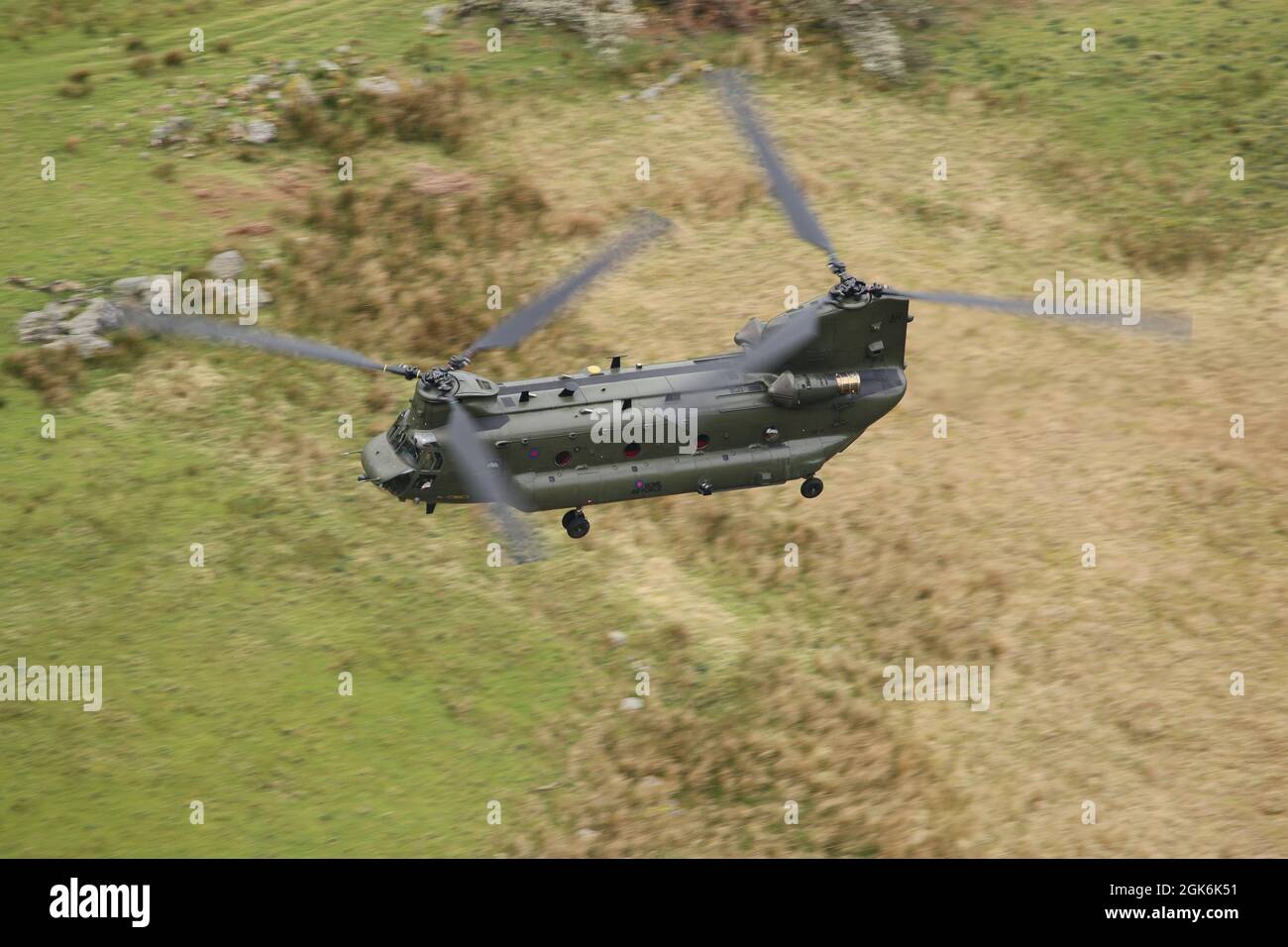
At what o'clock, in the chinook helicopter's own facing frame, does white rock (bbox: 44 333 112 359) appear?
The white rock is roughly at 1 o'clock from the chinook helicopter.

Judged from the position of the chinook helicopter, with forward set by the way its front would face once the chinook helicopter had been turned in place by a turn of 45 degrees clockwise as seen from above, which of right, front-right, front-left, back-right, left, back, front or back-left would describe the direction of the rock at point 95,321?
front

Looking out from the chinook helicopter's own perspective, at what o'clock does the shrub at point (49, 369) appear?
The shrub is roughly at 1 o'clock from the chinook helicopter.

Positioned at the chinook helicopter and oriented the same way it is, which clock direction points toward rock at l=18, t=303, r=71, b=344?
The rock is roughly at 1 o'clock from the chinook helicopter.

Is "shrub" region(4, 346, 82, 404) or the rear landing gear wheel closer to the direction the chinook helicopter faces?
the shrub

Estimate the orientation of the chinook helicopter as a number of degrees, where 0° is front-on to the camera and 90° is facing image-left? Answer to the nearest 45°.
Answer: approximately 90°
